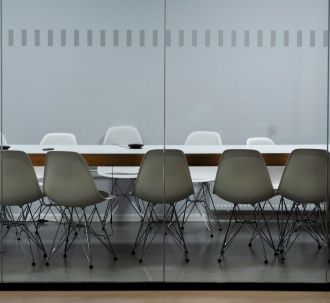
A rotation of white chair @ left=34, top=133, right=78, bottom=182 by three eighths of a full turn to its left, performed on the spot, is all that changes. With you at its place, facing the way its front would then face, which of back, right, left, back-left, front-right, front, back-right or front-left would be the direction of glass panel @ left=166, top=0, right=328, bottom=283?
front-right

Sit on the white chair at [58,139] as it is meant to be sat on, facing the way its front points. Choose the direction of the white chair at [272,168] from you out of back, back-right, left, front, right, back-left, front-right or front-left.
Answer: left

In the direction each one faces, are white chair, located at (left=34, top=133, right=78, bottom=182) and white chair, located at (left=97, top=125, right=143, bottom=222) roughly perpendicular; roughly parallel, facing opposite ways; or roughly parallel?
roughly parallel

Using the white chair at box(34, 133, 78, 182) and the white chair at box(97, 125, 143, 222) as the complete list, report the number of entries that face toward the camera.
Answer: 2

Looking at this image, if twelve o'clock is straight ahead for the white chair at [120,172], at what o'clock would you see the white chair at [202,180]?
the white chair at [202,180] is roughly at 9 o'clock from the white chair at [120,172].

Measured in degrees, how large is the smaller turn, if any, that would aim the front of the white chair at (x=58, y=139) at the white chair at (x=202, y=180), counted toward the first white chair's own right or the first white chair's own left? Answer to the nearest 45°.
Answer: approximately 90° to the first white chair's own left

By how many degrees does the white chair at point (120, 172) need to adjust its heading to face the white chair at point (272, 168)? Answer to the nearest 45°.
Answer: approximately 90° to its left

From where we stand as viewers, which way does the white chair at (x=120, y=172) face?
facing the viewer
